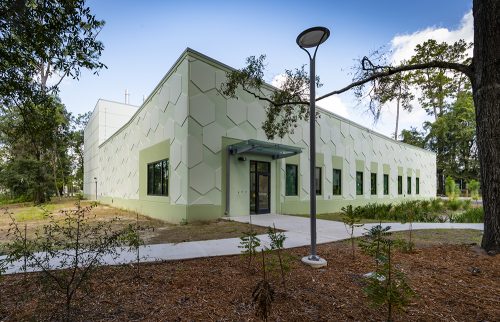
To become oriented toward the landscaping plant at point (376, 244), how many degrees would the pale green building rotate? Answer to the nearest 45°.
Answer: approximately 45° to its right

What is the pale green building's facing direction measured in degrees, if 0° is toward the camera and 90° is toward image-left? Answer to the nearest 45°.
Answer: approximately 315°

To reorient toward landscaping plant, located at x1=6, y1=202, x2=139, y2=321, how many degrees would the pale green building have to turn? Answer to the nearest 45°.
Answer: approximately 45° to its right

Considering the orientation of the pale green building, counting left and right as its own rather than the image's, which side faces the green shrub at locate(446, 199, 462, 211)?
left
